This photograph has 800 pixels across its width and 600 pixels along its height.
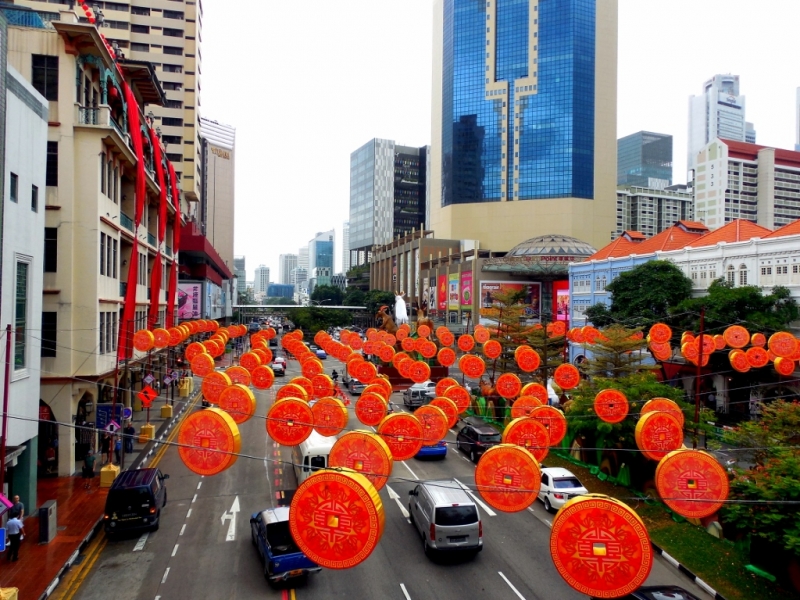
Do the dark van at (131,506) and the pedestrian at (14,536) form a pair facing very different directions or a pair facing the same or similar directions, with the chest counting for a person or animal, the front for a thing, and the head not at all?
same or similar directions

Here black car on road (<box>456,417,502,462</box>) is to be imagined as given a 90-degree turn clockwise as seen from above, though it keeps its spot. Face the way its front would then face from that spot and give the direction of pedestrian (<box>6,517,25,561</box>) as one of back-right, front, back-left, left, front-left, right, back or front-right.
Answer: back

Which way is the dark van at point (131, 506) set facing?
away from the camera

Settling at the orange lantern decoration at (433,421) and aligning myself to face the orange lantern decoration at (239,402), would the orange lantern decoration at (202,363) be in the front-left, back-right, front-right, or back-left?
front-right

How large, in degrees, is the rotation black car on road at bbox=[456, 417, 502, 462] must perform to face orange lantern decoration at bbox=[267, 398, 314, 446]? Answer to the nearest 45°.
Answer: approximately 90° to its left

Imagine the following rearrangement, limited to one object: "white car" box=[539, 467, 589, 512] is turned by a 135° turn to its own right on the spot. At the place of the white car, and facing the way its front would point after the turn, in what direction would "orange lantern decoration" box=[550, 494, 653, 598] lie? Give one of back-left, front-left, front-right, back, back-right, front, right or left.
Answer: right

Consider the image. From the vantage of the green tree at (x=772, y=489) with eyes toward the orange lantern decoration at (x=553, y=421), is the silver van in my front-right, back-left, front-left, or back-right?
front-left

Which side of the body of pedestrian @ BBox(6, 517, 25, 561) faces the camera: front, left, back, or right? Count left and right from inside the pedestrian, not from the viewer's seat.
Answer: back

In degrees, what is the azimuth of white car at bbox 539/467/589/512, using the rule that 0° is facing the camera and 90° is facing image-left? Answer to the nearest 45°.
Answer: approximately 135°

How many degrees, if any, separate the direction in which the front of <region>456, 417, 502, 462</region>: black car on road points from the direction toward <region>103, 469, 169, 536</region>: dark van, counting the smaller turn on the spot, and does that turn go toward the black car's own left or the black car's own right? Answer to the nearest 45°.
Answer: approximately 90° to the black car's own left

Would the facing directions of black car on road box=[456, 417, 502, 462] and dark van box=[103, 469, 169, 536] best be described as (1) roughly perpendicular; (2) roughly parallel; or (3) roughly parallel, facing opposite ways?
roughly parallel

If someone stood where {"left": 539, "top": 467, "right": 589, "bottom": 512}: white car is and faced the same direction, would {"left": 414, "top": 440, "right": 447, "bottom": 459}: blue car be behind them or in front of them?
in front

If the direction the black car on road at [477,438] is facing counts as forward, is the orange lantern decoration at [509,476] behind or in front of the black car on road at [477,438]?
behind
